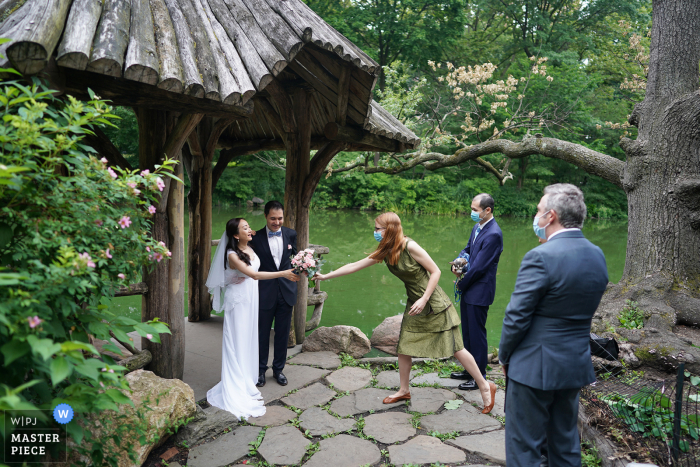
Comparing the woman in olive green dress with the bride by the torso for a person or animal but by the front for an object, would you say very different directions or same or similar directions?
very different directions

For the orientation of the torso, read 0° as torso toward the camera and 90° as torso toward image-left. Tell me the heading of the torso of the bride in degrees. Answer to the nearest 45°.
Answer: approximately 270°

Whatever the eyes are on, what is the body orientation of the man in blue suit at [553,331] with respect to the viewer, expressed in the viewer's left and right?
facing away from the viewer and to the left of the viewer

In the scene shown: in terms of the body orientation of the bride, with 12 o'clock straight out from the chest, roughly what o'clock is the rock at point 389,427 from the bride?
The rock is roughly at 1 o'clock from the bride.

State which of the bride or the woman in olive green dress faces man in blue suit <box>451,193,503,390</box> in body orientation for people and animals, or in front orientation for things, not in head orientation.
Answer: the bride

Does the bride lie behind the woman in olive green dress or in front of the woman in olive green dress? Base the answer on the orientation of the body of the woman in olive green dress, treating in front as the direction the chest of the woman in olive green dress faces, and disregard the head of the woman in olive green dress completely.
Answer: in front

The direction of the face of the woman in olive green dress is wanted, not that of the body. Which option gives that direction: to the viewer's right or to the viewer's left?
to the viewer's left

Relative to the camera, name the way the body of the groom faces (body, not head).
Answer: toward the camera

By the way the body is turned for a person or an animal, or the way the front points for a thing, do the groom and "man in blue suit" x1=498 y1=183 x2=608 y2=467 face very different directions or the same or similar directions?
very different directions

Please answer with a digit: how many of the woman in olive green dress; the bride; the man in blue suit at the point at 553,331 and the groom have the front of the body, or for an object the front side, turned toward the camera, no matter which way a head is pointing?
1

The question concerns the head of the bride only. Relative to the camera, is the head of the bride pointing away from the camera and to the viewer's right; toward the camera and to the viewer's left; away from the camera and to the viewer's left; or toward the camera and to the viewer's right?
toward the camera and to the viewer's right

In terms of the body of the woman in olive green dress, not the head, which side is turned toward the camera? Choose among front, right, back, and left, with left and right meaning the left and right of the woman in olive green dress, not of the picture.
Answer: left
